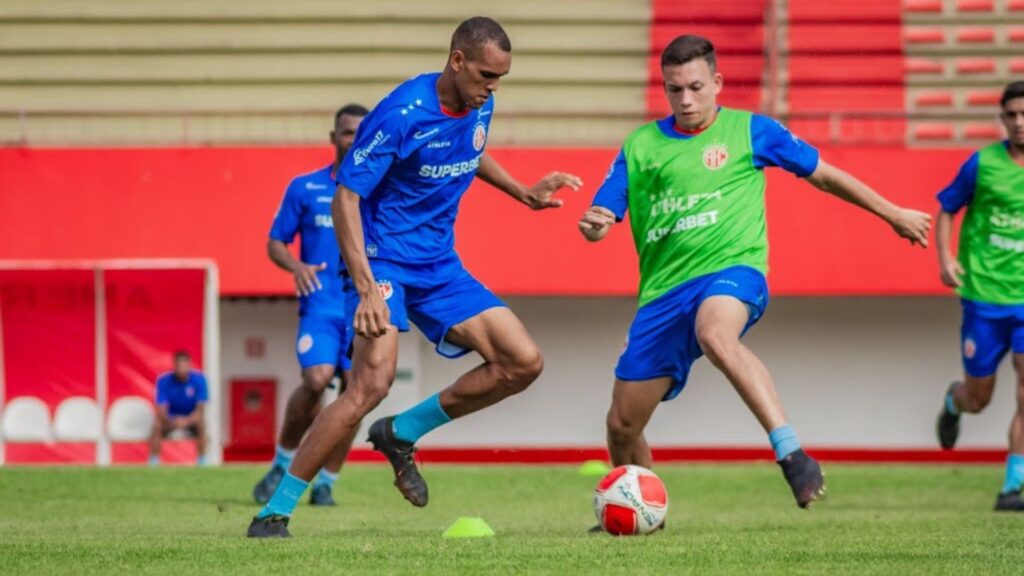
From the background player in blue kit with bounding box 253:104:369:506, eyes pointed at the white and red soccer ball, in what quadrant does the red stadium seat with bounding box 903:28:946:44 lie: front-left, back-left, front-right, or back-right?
back-left

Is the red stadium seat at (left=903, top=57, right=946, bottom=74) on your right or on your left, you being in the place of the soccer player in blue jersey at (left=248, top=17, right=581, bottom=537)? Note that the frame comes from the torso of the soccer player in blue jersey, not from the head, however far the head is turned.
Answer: on your left

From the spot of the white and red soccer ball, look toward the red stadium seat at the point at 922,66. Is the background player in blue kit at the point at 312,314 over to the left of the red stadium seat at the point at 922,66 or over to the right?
left

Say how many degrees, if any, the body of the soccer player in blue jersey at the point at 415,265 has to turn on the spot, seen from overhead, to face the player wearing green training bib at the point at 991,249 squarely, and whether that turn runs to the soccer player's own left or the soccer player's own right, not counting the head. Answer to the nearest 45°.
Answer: approximately 90° to the soccer player's own left

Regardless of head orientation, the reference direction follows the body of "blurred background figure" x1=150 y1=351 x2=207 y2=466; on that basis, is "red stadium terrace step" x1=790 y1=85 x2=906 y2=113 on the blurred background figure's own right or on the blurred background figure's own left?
on the blurred background figure's own left

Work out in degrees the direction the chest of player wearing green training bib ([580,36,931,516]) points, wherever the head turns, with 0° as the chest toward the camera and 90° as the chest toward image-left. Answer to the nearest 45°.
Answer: approximately 0°

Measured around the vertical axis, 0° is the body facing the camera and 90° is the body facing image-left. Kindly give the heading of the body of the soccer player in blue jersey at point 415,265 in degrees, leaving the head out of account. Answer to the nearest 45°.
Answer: approximately 315°

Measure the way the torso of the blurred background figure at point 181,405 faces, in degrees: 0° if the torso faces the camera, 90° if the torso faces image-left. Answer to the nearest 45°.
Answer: approximately 0°

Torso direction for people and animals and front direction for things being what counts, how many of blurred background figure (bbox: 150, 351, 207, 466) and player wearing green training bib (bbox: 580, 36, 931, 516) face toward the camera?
2

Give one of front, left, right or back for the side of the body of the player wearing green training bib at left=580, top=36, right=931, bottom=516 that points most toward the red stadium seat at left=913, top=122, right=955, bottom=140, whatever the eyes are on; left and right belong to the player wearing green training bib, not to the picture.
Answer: back

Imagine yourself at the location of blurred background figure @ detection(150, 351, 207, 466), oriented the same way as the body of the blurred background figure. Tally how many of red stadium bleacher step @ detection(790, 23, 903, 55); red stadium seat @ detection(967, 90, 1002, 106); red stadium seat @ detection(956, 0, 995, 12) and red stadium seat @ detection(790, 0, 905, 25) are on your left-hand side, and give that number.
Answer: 4
